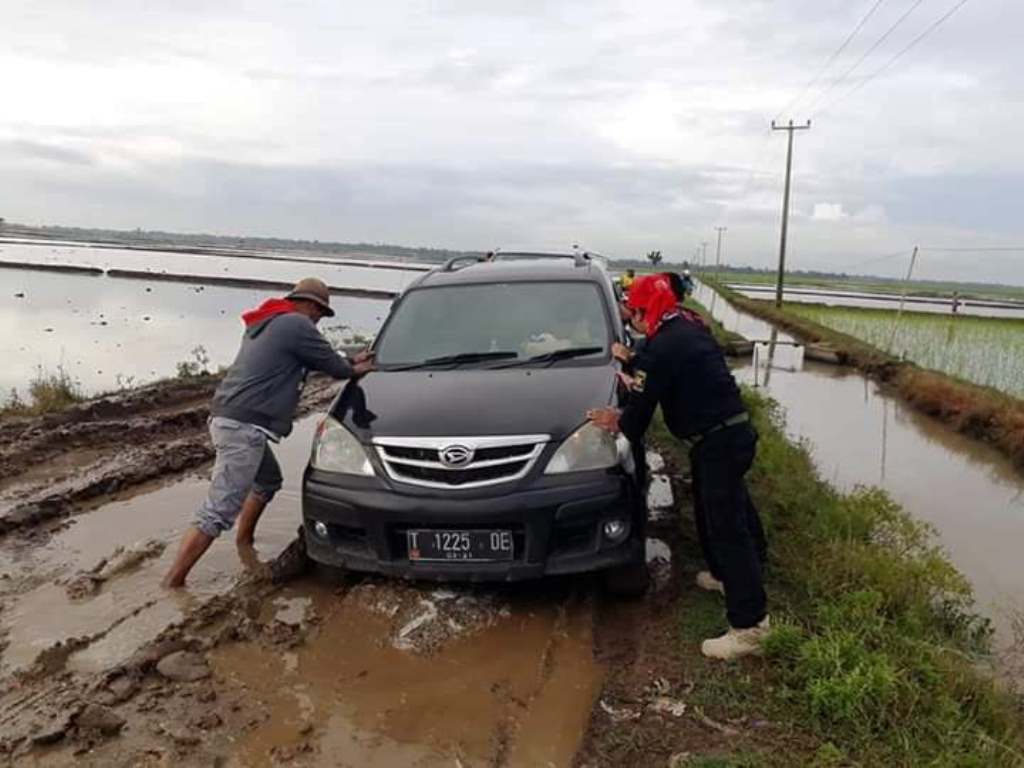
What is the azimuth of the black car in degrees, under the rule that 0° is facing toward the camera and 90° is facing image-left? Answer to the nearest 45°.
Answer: approximately 0°

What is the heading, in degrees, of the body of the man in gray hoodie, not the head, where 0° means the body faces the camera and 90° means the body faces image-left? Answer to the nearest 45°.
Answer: approximately 270°

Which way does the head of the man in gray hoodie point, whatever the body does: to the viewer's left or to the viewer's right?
to the viewer's right

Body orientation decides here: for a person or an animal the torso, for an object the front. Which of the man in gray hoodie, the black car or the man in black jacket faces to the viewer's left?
the man in black jacket

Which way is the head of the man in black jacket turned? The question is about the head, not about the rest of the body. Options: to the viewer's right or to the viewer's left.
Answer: to the viewer's left

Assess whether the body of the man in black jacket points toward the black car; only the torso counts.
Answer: yes

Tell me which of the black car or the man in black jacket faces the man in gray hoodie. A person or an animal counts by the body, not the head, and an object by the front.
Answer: the man in black jacket

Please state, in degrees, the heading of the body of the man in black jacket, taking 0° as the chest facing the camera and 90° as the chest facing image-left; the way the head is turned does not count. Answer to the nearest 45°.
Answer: approximately 90°

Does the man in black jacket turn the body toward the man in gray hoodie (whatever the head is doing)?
yes
